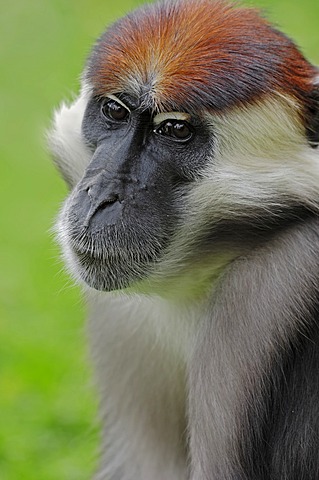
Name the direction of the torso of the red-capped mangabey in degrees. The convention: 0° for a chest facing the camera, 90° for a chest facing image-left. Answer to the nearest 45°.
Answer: approximately 45°
